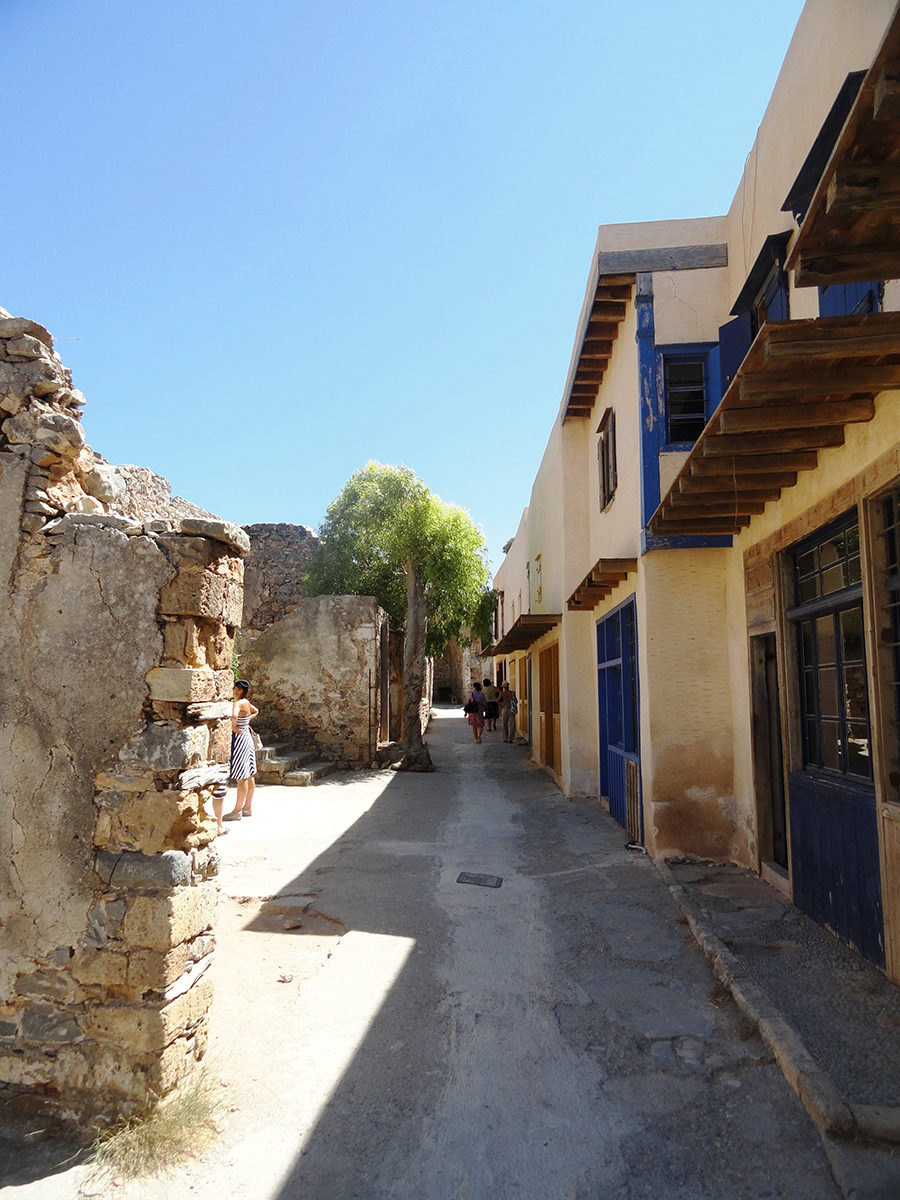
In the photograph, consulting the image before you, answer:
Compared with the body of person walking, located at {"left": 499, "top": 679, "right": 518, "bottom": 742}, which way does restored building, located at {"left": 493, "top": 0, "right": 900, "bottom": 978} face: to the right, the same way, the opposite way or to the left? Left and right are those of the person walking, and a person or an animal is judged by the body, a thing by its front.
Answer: to the left

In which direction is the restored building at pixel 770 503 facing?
to the viewer's left

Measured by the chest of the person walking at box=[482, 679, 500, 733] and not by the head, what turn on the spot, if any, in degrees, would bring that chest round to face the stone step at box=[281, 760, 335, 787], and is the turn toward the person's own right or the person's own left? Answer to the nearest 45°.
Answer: approximately 180°

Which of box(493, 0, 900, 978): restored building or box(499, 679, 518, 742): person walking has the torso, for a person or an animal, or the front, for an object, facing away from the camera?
the person walking

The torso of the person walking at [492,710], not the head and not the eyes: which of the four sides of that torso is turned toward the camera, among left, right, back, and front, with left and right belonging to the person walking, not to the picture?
back

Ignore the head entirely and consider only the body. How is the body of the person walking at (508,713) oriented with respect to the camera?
away from the camera

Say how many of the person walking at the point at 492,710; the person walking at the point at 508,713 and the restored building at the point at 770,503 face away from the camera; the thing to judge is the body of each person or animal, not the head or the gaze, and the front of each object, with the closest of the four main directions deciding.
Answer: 2

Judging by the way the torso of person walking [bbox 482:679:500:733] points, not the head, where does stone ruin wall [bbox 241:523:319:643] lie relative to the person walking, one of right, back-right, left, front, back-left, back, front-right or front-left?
back-left

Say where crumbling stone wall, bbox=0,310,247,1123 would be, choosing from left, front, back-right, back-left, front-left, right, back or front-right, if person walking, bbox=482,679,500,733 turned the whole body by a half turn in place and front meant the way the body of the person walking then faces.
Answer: front
